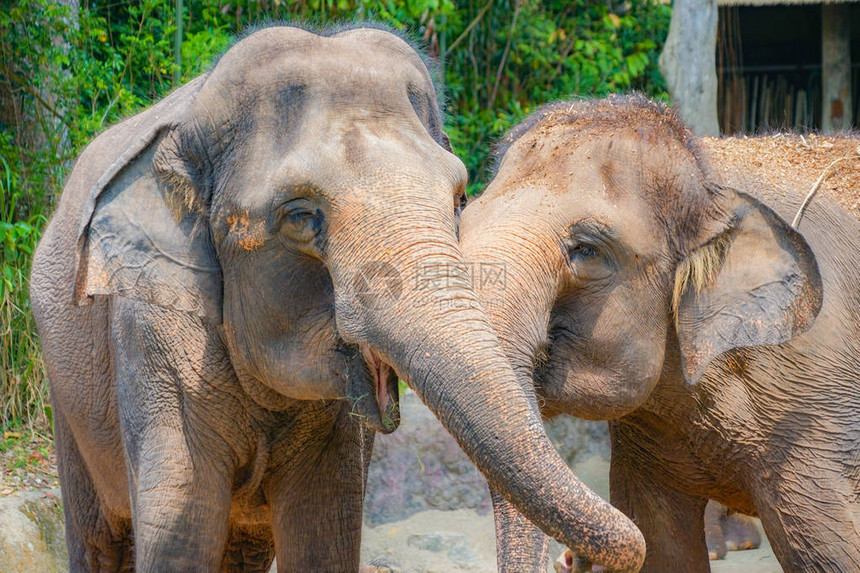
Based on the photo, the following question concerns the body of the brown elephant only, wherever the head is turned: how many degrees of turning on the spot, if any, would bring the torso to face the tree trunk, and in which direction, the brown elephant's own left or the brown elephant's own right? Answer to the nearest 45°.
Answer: approximately 135° to the brown elephant's own right

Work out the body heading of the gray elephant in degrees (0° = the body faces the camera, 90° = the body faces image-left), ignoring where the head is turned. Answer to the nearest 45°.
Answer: approximately 315°

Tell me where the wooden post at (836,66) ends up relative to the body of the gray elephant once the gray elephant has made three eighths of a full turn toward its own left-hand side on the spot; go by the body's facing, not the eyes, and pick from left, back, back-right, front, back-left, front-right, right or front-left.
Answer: front-right

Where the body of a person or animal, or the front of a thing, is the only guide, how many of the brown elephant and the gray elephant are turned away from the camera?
0

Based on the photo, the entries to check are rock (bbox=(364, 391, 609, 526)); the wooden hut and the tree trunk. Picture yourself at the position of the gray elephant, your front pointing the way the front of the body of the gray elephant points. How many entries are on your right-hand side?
0

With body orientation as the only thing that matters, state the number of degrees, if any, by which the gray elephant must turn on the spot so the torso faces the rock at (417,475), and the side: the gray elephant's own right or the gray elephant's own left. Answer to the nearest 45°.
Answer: approximately 135° to the gray elephant's own left

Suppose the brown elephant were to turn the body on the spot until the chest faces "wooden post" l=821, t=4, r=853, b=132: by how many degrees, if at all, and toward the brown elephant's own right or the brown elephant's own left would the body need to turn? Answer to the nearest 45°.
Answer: approximately 135° to the brown elephant's own right

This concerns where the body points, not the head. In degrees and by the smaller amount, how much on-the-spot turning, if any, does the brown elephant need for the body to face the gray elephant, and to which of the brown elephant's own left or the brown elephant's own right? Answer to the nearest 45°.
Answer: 0° — it already faces it

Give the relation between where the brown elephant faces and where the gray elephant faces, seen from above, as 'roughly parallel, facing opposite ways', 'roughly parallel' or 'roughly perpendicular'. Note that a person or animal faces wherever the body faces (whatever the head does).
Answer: roughly perpendicular
